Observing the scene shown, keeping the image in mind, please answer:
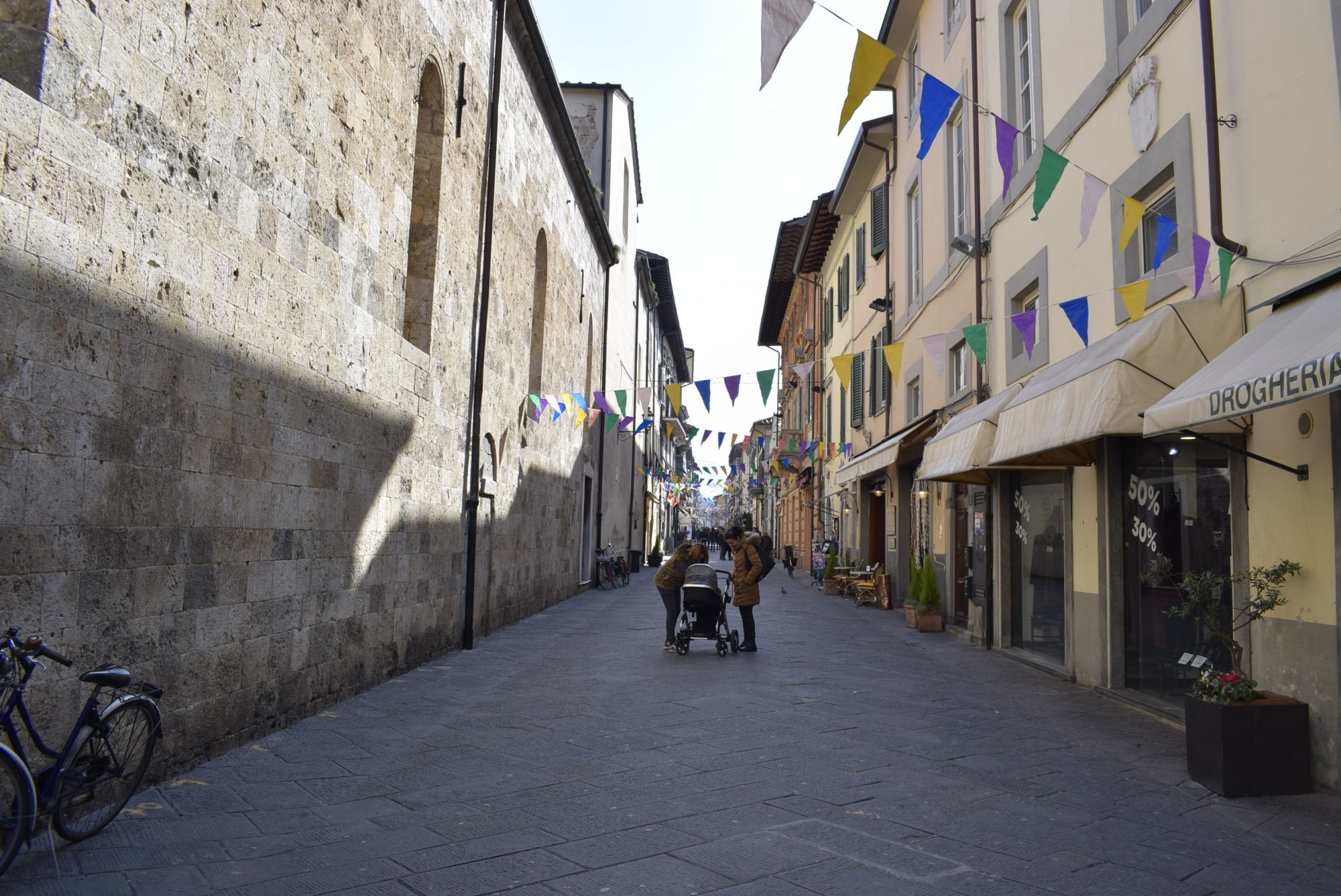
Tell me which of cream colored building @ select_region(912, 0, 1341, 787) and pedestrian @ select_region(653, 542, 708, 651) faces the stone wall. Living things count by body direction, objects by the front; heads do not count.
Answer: the cream colored building

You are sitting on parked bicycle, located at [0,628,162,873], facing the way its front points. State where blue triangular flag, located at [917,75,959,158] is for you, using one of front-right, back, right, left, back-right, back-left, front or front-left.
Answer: back-left

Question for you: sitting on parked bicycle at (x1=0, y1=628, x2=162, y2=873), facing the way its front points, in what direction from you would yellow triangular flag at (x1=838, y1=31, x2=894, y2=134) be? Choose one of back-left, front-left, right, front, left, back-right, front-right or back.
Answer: back-left

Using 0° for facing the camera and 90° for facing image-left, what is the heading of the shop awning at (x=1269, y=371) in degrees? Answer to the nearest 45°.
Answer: approximately 45°

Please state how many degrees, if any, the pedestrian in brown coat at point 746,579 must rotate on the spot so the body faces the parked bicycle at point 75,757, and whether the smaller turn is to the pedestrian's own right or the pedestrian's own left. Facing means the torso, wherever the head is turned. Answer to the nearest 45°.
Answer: approximately 90° to the pedestrian's own left

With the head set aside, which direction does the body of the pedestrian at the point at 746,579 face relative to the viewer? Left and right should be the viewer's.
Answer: facing to the left of the viewer

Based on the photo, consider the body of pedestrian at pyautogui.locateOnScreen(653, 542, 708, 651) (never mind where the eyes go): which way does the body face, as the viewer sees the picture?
to the viewer's right
